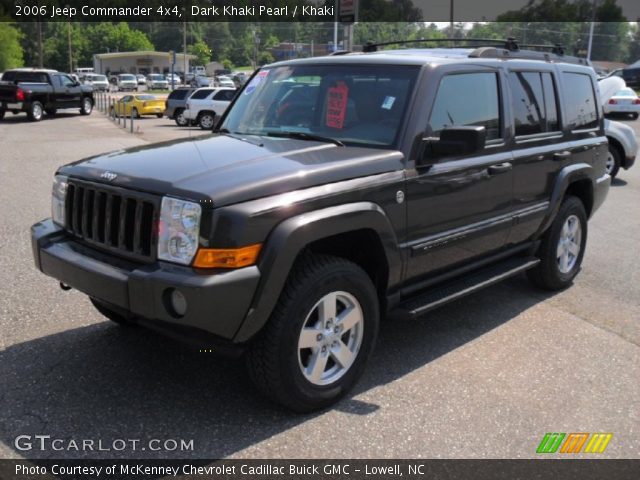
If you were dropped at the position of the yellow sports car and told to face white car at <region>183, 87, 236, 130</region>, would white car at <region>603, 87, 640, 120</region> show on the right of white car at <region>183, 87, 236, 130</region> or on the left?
left

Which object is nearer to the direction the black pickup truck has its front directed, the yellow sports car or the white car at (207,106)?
the yellow sports car

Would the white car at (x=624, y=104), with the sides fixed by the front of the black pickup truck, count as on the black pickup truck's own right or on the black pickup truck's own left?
on the black pickup truck's own right

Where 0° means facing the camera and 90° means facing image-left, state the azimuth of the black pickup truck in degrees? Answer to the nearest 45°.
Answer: approximately 225°

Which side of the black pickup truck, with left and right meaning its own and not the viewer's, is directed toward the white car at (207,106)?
right
